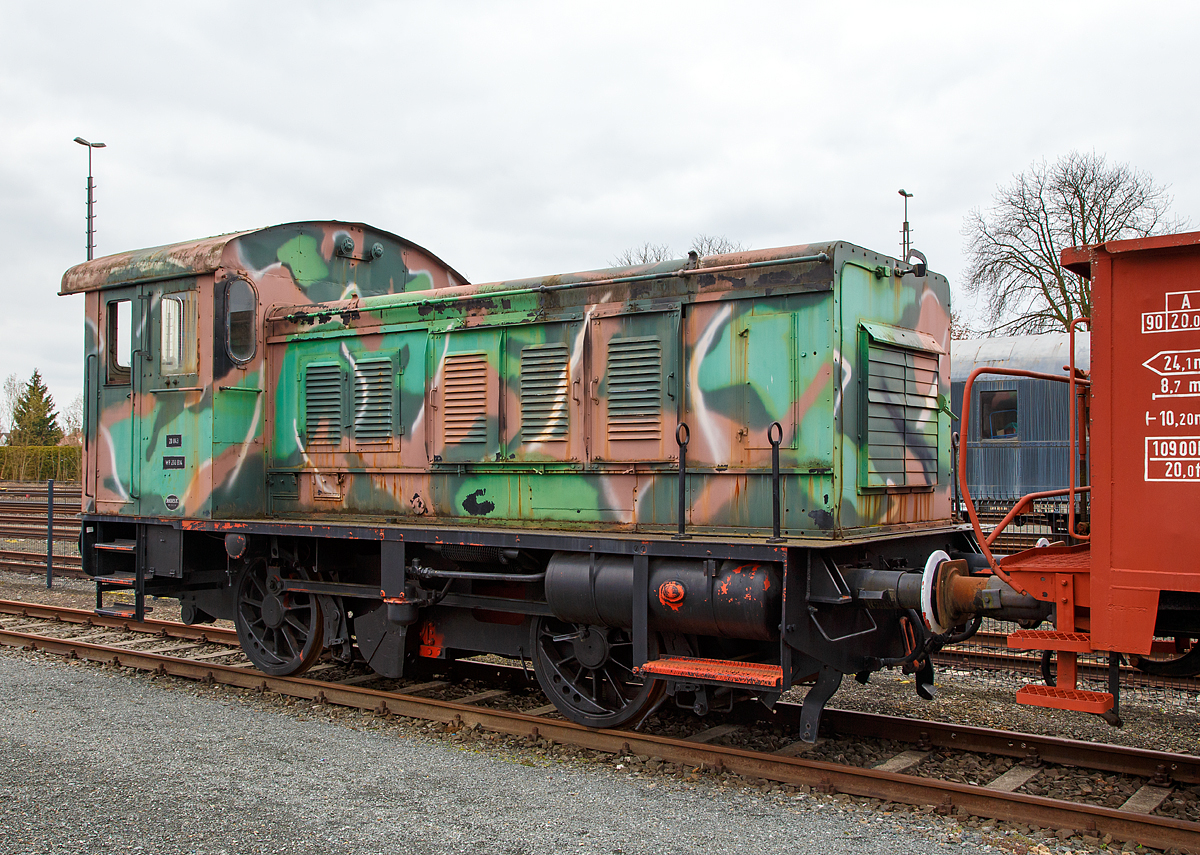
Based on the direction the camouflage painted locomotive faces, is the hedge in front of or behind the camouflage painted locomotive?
behind

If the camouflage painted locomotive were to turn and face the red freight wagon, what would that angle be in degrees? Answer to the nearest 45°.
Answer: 0° — it already faces it

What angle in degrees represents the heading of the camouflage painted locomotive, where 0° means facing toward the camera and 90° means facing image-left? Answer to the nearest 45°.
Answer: approximately 315°
